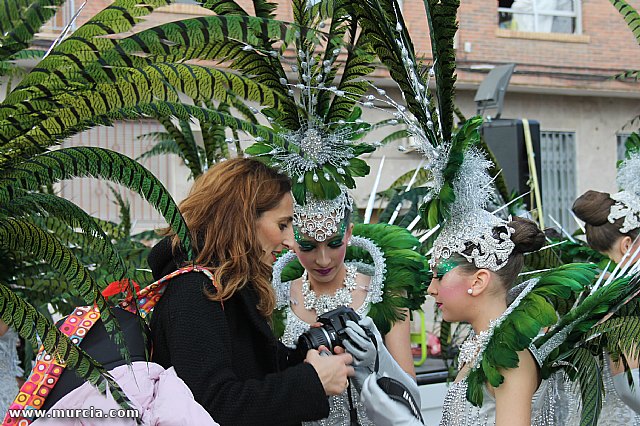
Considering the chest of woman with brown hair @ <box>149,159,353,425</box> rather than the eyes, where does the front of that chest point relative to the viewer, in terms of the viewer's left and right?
facing to the right of the viewer

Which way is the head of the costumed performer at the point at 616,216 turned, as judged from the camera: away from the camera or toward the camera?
away from the camera

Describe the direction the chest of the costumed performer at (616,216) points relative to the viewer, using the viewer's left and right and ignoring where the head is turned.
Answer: facing to the right of the viewer

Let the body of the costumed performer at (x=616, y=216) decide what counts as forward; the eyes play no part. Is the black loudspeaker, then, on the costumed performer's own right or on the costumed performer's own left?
on the costumed performer's own left

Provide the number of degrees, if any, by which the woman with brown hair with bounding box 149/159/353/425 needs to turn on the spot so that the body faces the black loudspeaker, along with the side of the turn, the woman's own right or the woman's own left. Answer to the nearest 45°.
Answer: approximately 45° to the woman's own left

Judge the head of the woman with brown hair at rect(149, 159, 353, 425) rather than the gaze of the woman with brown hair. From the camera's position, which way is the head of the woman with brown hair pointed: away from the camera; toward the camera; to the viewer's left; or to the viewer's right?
to the viewer's right
